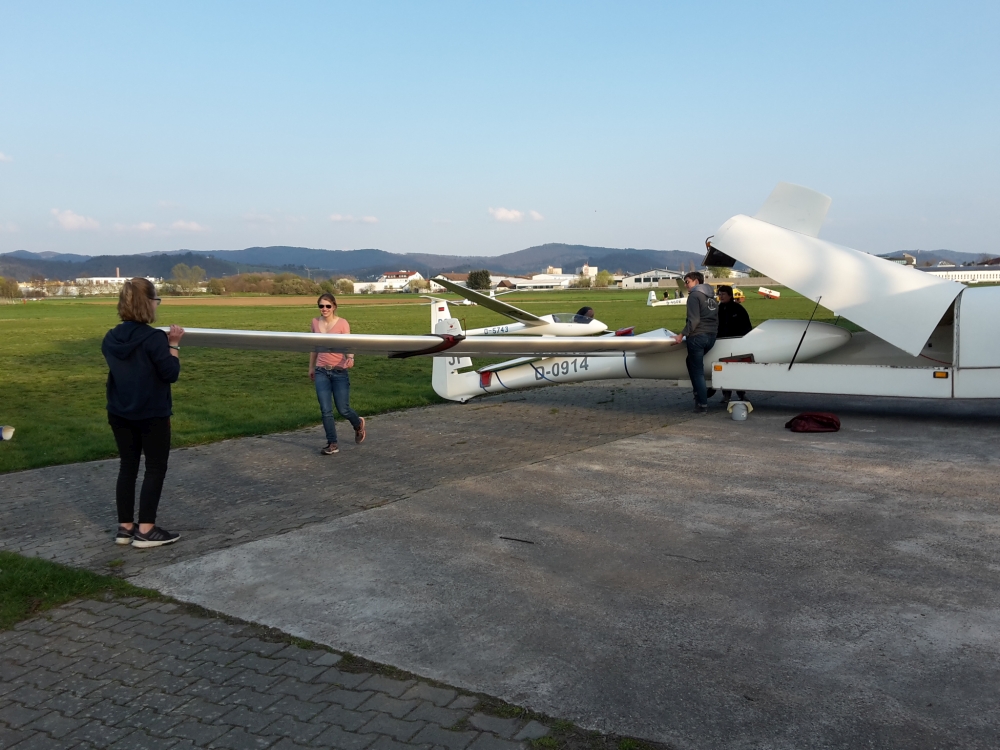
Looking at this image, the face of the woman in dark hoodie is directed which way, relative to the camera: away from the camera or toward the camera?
away from the camera

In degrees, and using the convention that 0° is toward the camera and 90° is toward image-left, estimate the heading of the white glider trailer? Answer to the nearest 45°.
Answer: approximately 270°

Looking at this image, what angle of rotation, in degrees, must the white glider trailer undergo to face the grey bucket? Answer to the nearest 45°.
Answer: approximately 180°

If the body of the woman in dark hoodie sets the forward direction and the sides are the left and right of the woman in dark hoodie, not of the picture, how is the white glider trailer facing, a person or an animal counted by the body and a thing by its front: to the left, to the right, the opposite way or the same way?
to the right

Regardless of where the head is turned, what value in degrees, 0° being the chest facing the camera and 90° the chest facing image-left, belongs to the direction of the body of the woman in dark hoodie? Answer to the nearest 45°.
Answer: approximately 225°

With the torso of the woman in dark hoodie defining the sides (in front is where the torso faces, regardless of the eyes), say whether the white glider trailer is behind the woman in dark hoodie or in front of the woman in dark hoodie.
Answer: in front

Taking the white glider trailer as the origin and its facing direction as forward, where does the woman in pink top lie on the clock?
The woman in pink top is roughly at 5 o'clock from the white glider trailer.

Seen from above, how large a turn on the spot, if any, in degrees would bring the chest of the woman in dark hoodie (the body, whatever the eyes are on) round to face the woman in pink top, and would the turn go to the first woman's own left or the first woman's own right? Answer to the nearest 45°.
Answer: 0° — they already face them

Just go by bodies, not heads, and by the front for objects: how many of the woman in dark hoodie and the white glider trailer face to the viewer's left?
0

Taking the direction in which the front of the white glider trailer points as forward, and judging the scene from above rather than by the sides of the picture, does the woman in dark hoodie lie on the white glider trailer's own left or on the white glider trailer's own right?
on the white glider trailer's own right
